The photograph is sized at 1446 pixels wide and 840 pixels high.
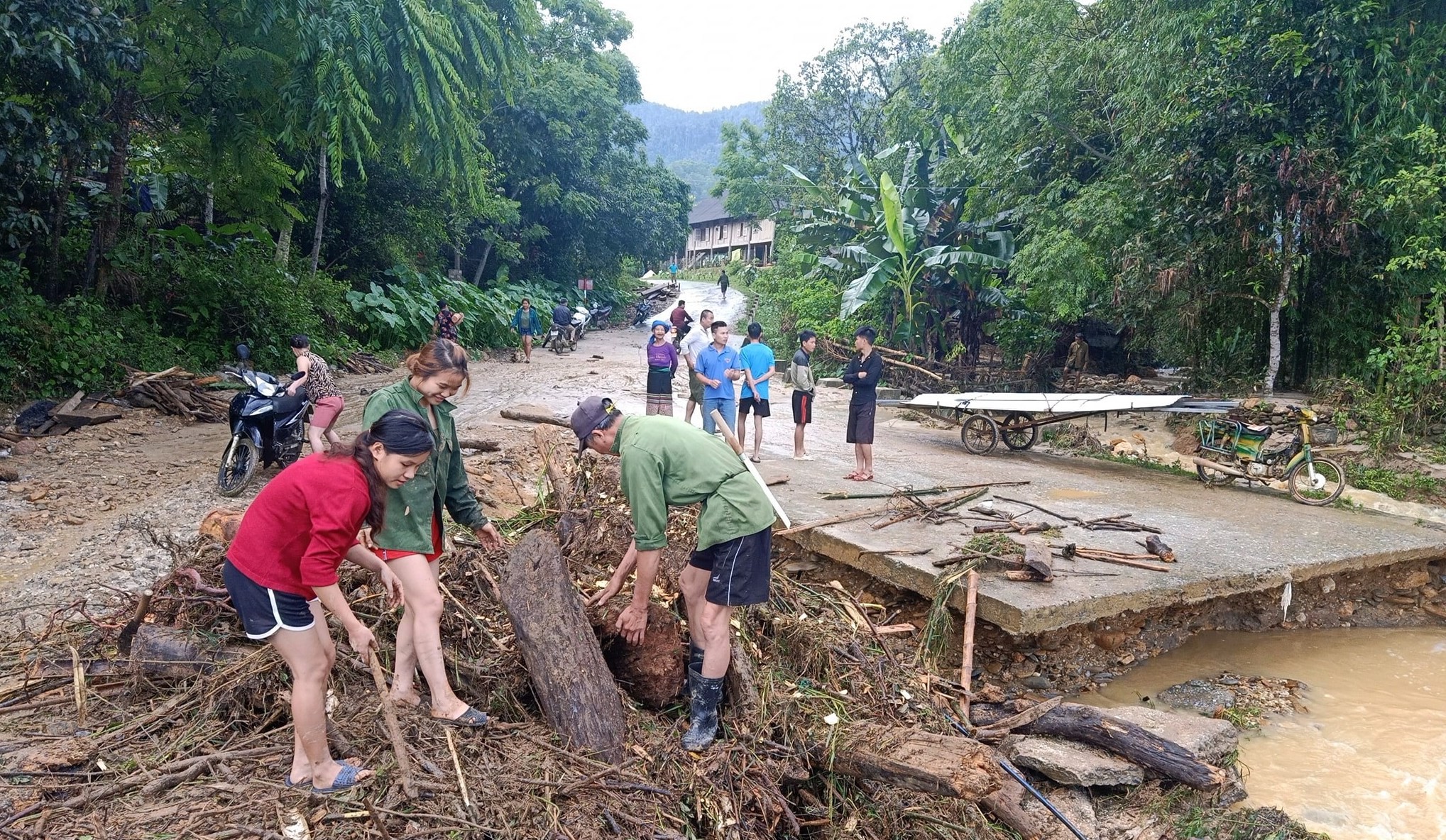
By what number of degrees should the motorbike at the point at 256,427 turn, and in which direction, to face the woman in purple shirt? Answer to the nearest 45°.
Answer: approximately 135° to its left

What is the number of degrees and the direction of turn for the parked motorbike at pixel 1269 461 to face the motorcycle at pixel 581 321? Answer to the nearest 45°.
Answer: approximately 135° to its left

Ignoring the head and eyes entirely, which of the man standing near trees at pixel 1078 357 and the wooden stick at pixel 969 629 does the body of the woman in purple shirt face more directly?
the wooden stick

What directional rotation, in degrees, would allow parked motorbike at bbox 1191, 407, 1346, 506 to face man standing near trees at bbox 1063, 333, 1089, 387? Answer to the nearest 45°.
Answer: approximately 135° to its left

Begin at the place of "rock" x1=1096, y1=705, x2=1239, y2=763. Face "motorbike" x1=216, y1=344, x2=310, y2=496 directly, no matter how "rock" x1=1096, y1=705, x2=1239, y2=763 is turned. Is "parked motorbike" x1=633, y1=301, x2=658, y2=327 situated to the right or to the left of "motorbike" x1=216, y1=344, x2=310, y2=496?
right

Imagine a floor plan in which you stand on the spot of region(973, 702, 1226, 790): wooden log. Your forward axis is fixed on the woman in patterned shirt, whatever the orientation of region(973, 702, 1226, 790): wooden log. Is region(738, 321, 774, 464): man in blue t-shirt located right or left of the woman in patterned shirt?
right

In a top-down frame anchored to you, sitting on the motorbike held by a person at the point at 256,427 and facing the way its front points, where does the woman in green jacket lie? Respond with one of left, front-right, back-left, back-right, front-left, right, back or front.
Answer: front-left

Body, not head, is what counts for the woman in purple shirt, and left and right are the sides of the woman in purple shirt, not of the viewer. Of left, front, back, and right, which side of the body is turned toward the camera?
front

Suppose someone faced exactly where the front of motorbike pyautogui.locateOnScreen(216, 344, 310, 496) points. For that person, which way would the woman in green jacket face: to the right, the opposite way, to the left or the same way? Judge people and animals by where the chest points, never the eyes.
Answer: to the left

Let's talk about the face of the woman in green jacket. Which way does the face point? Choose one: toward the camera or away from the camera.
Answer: toward the camera

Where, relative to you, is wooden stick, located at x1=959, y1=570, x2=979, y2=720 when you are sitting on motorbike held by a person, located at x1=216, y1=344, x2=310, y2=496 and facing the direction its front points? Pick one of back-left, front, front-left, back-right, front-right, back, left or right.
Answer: left

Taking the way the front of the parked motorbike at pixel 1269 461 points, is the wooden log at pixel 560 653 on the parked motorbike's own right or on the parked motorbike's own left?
on the parked motorbike's own right

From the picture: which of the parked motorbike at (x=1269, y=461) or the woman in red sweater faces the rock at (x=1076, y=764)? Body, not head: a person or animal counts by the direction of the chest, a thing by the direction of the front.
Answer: the woman in red sweater

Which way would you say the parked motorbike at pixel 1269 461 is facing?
to the viewer's right

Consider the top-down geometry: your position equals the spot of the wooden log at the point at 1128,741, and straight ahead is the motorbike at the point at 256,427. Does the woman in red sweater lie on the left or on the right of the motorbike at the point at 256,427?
left

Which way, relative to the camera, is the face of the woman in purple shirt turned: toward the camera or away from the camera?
toward the camera

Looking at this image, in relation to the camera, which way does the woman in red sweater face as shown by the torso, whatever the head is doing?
to the viewer's right
